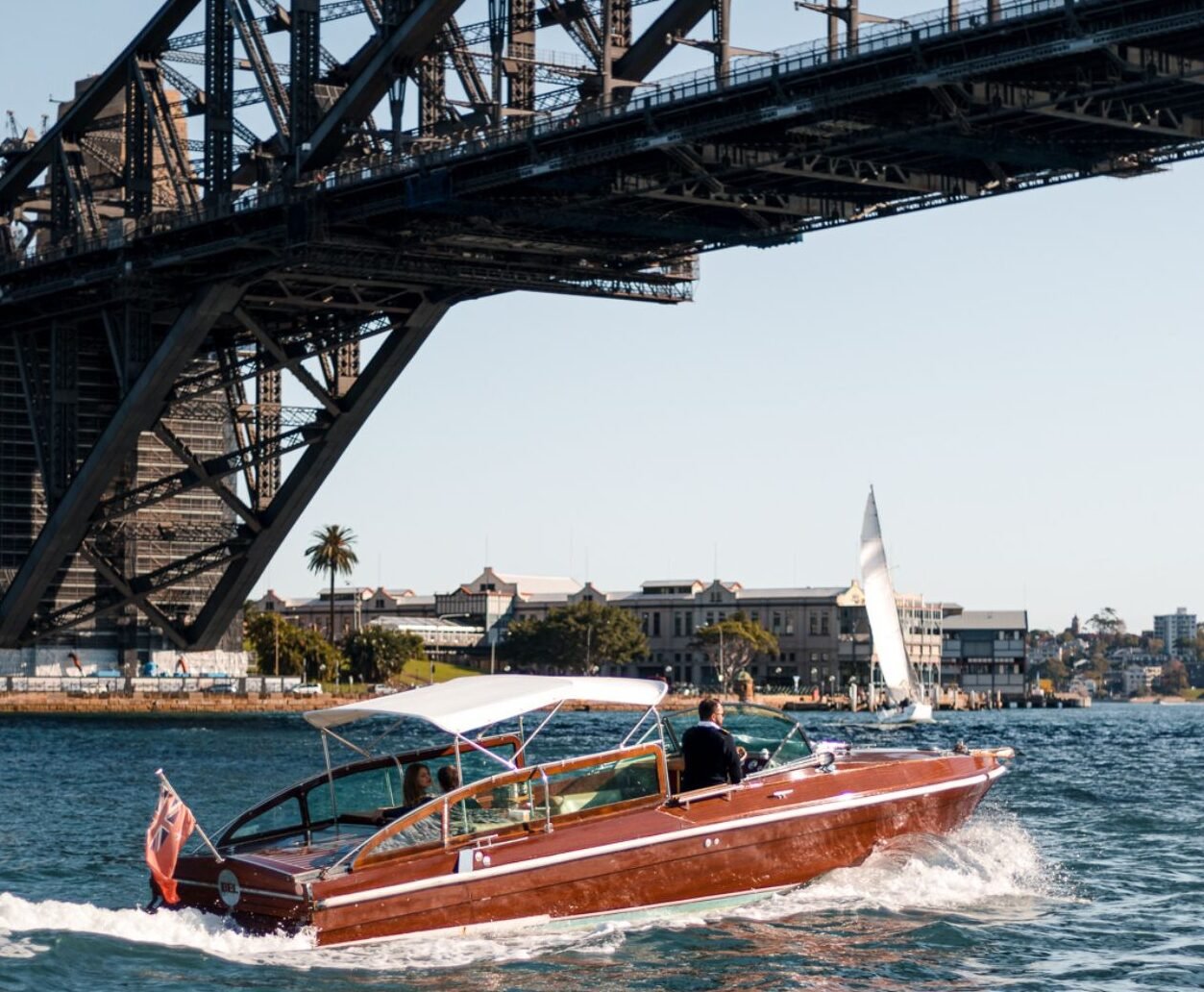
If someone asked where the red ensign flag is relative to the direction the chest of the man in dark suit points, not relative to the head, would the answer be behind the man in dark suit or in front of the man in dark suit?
behind

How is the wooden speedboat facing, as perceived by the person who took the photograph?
facing away from the viewer and to the right of the viewer

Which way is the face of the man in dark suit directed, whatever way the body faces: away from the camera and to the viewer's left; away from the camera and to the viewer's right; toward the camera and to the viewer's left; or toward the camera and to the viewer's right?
away from the camera and to the viewer's right

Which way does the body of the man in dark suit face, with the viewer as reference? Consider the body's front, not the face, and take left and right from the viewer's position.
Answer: facing away from the viewer and to the right of the viewer

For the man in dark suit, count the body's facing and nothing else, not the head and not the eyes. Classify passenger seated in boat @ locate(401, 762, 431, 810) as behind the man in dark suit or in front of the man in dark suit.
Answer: behind
